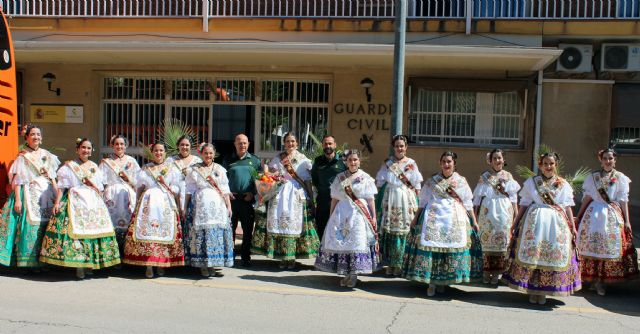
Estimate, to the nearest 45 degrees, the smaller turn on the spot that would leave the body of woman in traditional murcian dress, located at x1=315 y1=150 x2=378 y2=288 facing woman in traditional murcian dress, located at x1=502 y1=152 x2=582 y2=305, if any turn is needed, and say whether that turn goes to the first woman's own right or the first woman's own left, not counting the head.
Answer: approximately 90° to the first woman's own left

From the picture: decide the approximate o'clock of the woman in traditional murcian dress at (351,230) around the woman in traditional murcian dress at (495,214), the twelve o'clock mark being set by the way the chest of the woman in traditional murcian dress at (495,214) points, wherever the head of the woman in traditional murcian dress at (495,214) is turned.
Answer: the woman in traditional murcian dress at (351,230) is roughly at 2 o'clock from the woman in traditional murcian dress at (495,214).

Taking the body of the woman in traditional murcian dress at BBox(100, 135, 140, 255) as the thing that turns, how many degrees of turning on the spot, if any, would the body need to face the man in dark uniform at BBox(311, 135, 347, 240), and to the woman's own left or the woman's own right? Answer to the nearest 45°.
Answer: approximately 90° to the woman's own left

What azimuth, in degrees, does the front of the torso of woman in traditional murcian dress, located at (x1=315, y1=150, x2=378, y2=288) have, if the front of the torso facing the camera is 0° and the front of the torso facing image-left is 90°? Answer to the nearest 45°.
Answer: approximately 0°

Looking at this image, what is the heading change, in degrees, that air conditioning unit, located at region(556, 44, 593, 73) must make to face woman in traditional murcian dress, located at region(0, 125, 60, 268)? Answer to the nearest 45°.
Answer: approximately 45° to its right

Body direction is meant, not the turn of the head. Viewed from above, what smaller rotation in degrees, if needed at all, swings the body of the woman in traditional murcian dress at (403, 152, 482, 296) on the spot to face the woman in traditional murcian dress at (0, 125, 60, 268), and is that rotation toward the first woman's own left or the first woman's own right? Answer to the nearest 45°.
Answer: approximately 90° to the first woman's own right

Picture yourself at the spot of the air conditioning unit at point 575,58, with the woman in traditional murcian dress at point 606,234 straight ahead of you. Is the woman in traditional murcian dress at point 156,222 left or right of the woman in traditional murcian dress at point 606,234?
right

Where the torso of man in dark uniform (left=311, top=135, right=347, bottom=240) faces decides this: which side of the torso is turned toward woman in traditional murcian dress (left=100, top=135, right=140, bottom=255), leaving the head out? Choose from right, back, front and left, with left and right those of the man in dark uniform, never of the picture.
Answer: right

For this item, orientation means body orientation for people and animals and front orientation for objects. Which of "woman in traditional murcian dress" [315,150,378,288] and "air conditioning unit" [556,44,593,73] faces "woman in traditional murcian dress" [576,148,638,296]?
the air conditioning unit

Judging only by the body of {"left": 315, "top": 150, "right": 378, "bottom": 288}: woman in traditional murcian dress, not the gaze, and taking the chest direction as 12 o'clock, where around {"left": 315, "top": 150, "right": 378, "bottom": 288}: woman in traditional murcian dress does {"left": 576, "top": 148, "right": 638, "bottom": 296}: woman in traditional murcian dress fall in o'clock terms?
{"left": 576, "top": 148, "right": 638, "bottom": 296}: woman in traditional murcian dress is roughly at 9 o'clock from {"left": 315, "top": 150, "right": 378, "bottom": 288}: woman in traditional murcian dress.

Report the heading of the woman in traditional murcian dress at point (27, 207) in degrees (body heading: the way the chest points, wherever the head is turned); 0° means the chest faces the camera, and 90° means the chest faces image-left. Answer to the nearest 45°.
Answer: approximately 315°

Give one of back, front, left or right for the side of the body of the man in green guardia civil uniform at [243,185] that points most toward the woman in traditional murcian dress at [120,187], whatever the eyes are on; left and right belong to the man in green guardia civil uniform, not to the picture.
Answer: right
